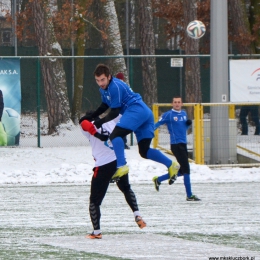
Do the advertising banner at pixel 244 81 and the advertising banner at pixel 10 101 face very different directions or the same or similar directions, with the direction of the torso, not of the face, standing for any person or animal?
same or similar directions

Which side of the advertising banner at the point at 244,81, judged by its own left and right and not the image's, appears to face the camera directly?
front

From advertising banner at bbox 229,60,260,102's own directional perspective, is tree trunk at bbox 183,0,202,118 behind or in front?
behind

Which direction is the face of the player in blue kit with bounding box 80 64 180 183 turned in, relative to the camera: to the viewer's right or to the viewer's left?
to the viewer's left

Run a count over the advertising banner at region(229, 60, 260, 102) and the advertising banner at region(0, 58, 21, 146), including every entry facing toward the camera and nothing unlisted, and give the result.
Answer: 2

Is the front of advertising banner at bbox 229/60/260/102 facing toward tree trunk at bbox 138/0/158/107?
no

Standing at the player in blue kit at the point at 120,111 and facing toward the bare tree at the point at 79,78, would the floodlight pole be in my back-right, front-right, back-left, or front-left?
front-right

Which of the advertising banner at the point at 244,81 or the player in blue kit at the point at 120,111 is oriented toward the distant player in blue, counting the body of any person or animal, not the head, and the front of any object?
the advertising banner

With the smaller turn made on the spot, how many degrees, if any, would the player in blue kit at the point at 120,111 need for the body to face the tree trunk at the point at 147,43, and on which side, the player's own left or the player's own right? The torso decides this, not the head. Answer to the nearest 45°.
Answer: approximately 135° to the player's own right

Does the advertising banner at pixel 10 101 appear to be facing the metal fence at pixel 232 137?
no

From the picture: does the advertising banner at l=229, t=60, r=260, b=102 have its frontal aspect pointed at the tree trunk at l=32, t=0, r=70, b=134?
no

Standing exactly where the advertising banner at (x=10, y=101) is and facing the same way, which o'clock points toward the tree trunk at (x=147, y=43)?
The tree trunk is roughly at 7 o'clock from the advertising banner.

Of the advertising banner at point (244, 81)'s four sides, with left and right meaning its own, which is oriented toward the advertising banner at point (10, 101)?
right

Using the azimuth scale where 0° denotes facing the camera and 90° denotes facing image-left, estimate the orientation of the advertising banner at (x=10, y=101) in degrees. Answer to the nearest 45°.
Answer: approximately 0°

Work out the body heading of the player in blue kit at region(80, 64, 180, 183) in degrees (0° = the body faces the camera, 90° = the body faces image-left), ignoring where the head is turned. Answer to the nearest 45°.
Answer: approximately 45°

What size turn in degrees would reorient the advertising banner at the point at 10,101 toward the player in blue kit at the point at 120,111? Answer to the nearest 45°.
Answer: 0° — it already faces them
